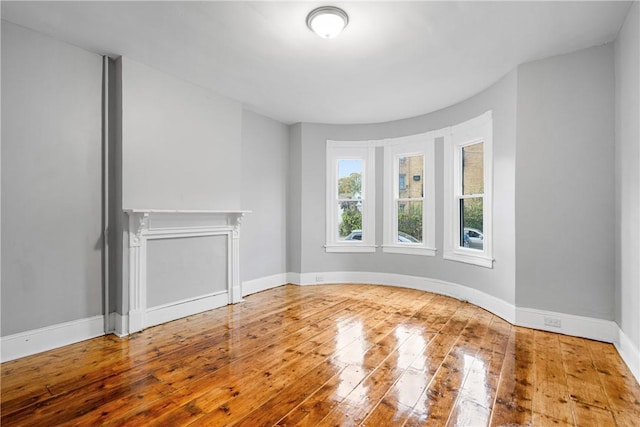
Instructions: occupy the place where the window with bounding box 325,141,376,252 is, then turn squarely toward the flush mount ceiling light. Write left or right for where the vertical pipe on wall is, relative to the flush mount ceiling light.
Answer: right

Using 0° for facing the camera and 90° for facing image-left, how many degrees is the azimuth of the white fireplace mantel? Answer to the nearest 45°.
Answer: approximately 315°

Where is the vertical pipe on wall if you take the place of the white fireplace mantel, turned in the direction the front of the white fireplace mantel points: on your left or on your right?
on your right

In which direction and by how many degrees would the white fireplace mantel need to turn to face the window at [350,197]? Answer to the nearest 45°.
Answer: approximately 45° to its left

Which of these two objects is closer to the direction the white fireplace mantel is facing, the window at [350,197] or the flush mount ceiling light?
the flush mount ceiling light

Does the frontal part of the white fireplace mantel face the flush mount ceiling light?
yes

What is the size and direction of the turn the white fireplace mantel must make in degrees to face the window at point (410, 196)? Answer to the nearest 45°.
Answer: approximately 45° to its left

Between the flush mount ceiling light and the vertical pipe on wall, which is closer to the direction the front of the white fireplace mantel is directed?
the flush mount ceiling light

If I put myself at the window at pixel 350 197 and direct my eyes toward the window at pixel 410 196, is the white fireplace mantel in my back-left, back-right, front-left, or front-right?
back-right

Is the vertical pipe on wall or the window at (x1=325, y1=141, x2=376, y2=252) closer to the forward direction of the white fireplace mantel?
the window

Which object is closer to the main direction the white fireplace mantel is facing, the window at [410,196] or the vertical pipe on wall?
the window
